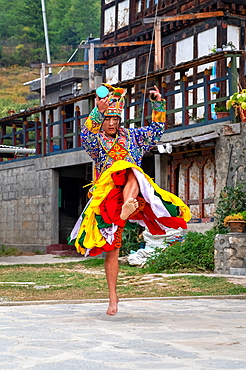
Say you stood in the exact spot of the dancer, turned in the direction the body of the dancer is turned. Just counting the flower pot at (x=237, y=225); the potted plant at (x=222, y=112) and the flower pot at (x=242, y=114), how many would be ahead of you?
0

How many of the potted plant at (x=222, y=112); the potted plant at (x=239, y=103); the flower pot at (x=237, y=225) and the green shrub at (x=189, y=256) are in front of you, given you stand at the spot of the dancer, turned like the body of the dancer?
0

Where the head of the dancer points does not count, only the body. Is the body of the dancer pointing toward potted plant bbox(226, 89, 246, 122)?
no

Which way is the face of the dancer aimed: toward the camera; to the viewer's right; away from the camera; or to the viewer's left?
toward the camera

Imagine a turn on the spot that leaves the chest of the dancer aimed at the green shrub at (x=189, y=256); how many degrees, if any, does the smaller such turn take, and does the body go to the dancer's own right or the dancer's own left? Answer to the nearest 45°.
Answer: approximately 180°

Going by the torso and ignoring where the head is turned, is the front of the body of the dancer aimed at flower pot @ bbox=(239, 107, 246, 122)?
no

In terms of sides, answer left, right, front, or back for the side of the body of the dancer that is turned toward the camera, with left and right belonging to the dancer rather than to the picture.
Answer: front

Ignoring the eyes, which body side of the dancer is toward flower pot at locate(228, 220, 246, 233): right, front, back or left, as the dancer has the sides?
back

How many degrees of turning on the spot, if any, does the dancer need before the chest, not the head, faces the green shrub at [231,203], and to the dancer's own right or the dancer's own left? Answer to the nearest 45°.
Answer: approximately 180°

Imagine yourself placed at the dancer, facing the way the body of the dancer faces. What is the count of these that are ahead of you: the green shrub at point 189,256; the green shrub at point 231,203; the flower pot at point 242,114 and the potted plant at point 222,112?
0

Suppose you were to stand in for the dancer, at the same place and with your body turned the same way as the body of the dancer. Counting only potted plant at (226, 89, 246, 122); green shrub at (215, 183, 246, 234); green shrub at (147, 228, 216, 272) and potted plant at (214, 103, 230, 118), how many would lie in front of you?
0

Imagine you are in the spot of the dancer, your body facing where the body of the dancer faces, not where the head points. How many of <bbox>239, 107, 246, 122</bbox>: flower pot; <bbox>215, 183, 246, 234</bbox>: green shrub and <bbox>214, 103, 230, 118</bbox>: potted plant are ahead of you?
0

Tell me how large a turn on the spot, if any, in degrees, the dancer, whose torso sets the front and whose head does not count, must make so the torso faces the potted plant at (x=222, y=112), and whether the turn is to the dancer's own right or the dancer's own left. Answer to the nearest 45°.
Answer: approximately 180°
